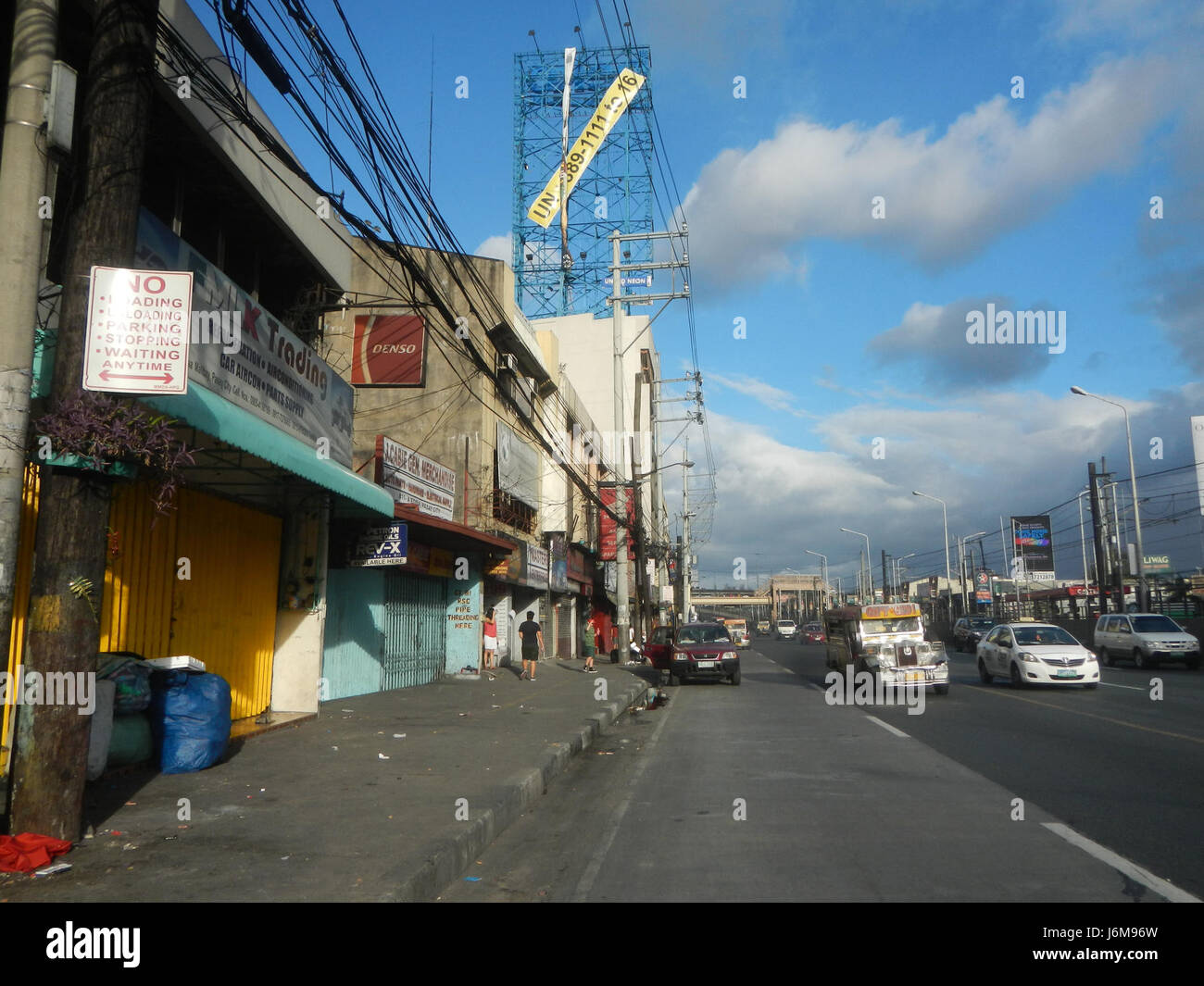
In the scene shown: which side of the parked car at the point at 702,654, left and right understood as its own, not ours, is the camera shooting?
front

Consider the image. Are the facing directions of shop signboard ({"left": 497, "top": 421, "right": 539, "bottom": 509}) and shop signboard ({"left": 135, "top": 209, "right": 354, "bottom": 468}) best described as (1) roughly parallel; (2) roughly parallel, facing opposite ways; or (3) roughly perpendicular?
roughly parallel

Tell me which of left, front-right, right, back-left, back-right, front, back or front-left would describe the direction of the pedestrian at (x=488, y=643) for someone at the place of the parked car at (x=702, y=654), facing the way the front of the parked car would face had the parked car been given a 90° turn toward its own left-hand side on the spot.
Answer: back

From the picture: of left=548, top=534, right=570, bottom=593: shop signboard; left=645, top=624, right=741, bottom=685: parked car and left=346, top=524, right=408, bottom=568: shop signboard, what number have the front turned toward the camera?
3

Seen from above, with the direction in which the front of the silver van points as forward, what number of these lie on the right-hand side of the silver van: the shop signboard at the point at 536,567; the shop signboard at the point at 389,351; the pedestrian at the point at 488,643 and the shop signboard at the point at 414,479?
4

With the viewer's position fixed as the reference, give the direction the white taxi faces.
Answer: facing the viewer and to the right of the viewer

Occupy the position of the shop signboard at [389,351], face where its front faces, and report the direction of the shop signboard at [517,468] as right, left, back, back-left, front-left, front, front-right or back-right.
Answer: back-left

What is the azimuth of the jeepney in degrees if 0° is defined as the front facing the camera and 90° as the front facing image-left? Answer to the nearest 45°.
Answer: approximately 315°

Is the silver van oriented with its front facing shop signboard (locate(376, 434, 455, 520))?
no

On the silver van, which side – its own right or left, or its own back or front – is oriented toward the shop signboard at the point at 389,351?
right

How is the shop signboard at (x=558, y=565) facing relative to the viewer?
toward the camera

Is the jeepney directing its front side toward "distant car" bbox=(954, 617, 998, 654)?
no

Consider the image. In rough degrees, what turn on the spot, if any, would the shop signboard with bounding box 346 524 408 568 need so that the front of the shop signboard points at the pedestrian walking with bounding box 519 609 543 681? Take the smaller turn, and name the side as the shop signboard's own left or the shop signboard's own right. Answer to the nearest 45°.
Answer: approximately 135° to the shop signboard's own left

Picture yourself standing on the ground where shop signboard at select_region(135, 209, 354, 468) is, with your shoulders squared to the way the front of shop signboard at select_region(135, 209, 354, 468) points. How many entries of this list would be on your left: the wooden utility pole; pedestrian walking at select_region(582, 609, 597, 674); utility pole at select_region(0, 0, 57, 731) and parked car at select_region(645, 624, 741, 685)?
2

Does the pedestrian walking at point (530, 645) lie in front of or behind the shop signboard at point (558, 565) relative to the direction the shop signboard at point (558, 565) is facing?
in front
